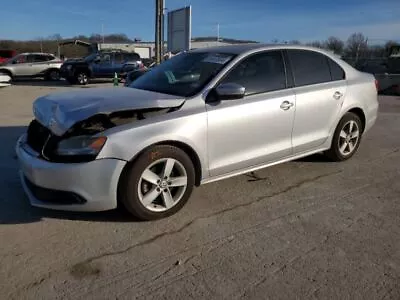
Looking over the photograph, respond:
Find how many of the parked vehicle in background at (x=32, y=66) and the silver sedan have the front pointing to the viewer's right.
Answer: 0

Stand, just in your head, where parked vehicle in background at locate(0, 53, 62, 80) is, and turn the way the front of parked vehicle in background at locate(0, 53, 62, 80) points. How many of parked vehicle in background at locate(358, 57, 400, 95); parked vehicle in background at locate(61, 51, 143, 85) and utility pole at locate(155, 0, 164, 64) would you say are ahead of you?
0

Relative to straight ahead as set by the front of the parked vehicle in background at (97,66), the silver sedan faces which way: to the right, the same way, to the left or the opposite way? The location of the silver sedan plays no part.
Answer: the same way

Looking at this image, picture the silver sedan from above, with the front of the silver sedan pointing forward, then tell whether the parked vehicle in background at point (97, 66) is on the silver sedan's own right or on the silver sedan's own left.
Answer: on the silver sedan's own right

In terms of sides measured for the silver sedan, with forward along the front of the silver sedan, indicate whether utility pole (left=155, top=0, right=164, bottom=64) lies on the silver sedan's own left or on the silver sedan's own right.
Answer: on the silver sedan's own right

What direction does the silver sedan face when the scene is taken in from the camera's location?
facing the viewer and to the left of the viewer

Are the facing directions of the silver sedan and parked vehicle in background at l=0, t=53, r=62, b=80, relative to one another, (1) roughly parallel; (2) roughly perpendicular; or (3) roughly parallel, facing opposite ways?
roughly parallel

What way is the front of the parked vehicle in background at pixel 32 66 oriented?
to the viewer's left

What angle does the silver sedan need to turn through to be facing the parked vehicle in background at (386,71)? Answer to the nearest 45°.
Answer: approximately 180°

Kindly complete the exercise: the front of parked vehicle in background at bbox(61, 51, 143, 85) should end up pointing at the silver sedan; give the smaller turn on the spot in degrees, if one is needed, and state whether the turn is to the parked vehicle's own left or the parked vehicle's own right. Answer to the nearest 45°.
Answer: approximately 45° to the parked vehicle's own left

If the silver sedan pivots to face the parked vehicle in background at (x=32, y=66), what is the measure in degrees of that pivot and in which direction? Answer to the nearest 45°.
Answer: approximately 90° to its right

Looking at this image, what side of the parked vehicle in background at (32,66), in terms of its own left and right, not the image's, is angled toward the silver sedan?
left

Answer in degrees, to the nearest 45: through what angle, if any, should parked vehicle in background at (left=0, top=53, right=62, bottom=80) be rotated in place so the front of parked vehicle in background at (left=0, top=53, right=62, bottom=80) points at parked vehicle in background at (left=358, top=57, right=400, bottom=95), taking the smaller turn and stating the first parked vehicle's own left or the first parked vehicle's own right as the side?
approximately 135° to the first parked vehicle's own left

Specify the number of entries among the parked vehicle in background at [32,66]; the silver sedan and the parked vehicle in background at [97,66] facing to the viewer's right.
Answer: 0
